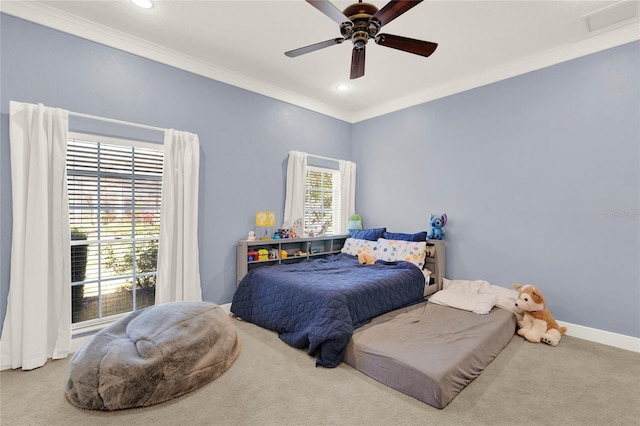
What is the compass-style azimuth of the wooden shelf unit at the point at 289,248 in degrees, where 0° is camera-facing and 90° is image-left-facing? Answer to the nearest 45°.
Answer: approximately 315°

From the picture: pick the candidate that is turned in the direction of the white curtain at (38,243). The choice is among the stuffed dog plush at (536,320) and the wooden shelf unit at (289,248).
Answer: the stuffed dog plush

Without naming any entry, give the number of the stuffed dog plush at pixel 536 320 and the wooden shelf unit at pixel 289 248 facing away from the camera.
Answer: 0

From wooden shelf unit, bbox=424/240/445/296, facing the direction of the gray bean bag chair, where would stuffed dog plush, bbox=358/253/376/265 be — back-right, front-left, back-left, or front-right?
front-right

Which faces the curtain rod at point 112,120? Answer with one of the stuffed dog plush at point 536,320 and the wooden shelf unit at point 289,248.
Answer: the stuffed dog plush

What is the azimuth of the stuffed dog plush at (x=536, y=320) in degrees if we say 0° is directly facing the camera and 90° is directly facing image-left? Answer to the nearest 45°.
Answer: approximately 45°

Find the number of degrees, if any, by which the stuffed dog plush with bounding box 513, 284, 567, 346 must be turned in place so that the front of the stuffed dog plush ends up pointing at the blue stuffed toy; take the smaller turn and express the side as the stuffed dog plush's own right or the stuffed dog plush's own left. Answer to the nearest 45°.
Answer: approximately 90° to the stuffed dog plush's own right

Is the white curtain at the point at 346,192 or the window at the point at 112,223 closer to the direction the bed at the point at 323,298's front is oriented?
the window

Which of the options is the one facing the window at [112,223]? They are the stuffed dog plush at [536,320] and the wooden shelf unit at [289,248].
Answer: the stuffed dog plush

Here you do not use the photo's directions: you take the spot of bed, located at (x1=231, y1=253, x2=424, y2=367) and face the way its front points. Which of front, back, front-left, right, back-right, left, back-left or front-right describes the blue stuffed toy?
back

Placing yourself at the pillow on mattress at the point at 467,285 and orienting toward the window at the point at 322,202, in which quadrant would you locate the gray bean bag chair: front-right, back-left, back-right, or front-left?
front-left

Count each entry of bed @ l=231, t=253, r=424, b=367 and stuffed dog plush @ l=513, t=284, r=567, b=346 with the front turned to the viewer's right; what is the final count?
0

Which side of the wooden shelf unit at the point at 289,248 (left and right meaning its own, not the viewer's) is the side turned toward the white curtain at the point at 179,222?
right

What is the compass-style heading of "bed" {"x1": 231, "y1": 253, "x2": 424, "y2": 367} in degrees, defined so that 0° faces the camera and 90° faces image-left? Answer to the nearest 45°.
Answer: approximately 45°
